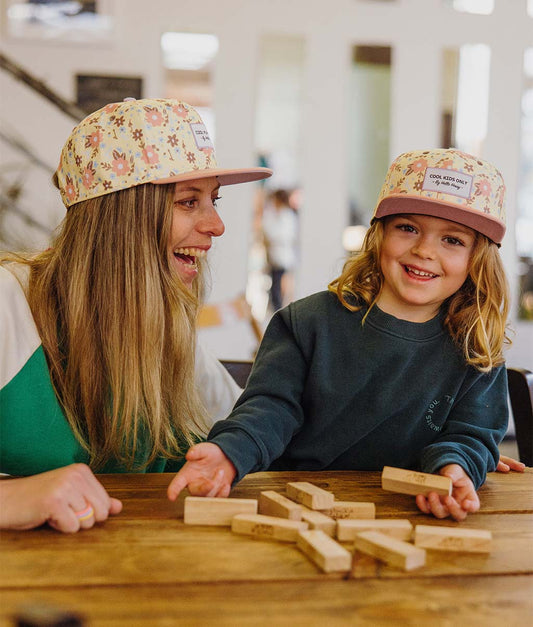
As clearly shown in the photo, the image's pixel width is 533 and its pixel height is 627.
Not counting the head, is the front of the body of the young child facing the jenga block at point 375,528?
yes

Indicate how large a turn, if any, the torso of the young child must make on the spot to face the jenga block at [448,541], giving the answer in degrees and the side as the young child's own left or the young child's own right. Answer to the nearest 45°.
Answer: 0° — they already face it

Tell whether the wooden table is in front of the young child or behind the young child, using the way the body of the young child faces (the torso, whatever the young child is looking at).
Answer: in front

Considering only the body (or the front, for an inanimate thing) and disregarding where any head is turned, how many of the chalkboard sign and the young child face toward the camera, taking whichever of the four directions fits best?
2

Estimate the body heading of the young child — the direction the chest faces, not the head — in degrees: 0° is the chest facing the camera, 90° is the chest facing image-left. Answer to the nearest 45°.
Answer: approximately 0°

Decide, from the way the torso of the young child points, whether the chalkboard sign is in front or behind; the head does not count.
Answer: behind

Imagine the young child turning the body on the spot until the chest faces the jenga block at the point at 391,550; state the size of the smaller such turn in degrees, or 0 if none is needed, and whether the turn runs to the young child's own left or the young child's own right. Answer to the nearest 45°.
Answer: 0° — they already face it

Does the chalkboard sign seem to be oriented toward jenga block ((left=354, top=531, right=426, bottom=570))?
yes
